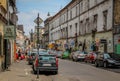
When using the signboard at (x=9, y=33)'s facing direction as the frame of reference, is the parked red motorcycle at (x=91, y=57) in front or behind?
behind

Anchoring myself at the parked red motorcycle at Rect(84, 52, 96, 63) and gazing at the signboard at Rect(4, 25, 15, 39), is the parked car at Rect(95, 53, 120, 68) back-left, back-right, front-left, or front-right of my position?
front-left

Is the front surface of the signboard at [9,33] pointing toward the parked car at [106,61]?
no

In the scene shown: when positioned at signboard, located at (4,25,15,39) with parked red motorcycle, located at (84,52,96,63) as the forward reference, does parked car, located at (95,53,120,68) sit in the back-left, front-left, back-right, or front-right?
front-right

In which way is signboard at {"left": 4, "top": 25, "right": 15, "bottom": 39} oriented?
toward the camera
